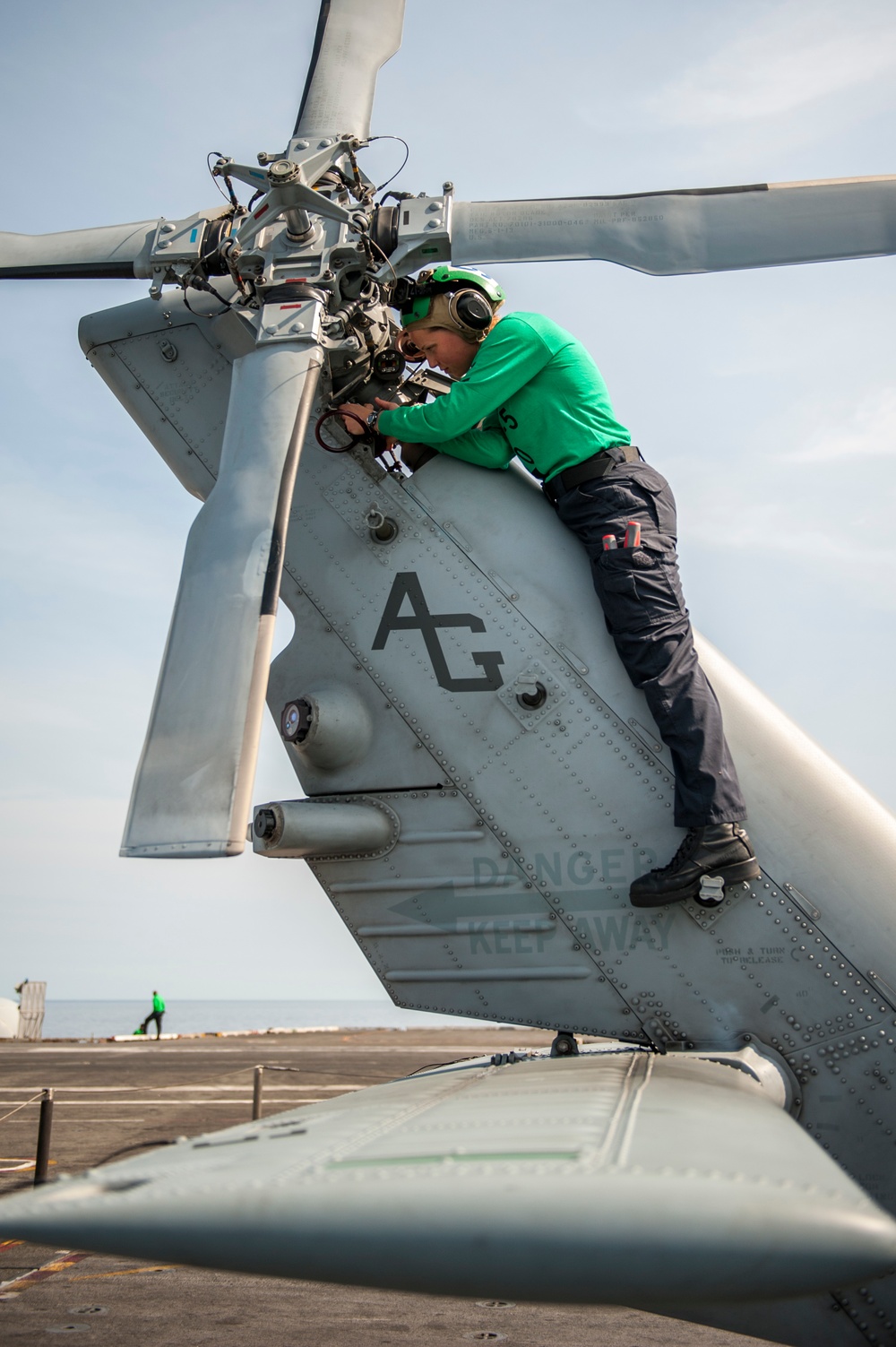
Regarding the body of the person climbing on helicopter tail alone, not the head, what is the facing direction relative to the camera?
to the viewer's left

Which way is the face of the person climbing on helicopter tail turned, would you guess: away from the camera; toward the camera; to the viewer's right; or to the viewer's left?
to the viewer's left

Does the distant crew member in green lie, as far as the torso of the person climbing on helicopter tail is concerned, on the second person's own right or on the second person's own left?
on the second person's own right
